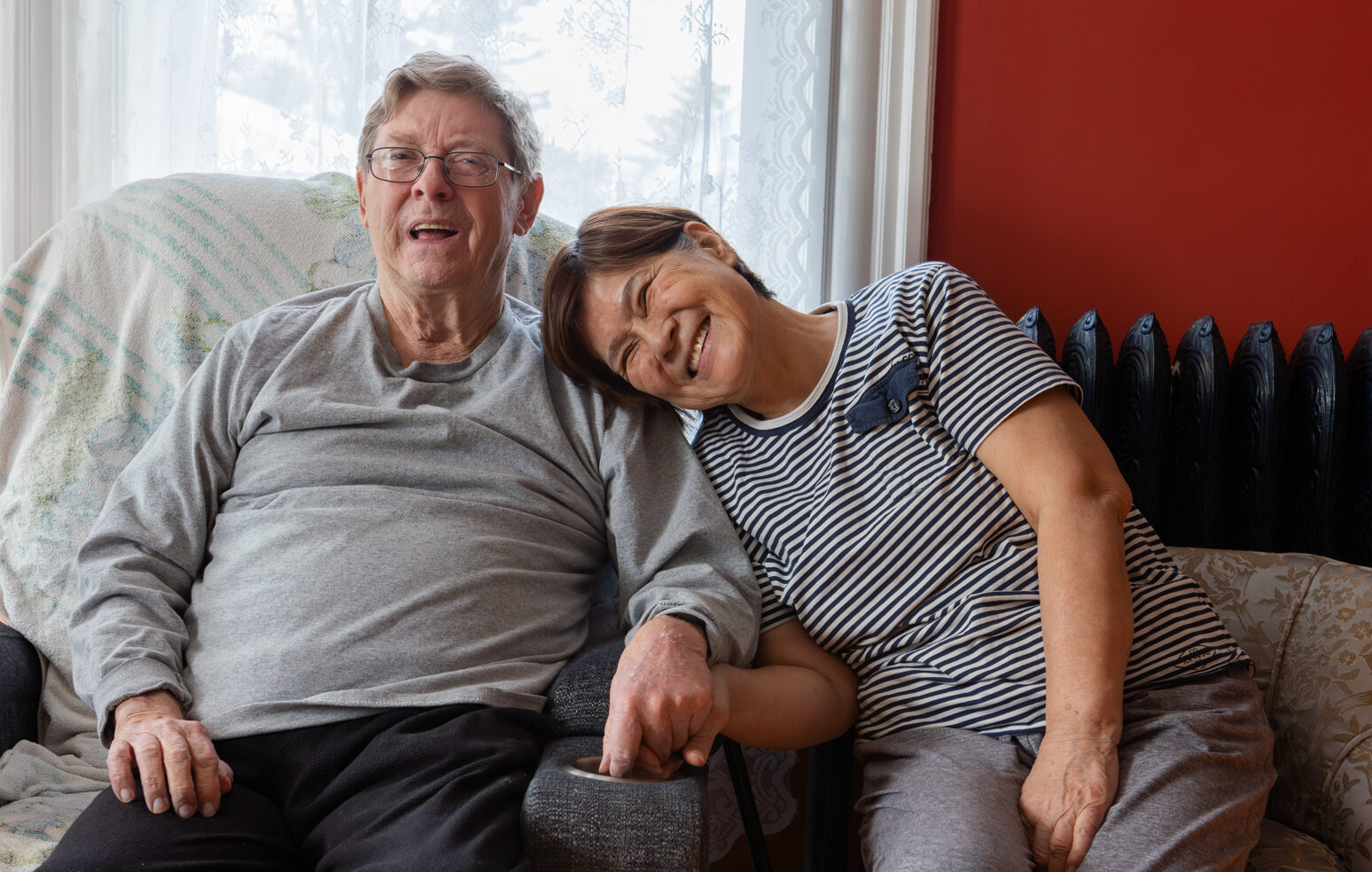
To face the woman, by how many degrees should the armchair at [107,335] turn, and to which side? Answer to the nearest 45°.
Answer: approximately 45° to its left

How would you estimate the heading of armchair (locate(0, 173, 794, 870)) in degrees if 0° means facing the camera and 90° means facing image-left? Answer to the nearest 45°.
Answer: approximately 0°

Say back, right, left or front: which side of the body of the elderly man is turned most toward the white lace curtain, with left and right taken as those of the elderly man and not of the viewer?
back
